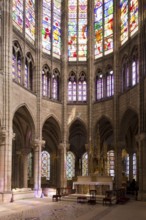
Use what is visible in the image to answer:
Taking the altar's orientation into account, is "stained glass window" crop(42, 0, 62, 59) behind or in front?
behind

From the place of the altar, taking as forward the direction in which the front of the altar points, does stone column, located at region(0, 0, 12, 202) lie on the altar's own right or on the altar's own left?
on the altar's own right

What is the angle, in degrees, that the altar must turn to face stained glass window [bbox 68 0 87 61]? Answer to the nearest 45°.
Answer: approximately 180°

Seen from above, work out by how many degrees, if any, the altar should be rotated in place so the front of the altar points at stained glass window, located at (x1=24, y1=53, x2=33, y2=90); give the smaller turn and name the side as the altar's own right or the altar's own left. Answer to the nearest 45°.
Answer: approximately 135° to the altar's own right

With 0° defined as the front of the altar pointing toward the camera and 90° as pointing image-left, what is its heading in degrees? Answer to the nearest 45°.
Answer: approximately 0°

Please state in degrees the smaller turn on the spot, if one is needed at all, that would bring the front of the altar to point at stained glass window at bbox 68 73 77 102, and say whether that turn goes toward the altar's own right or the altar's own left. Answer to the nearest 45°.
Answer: approximately 180°

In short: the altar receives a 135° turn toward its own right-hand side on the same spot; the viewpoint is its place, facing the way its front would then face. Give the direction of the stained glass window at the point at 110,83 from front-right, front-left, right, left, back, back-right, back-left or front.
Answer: front-right

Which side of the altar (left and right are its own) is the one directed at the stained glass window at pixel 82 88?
back

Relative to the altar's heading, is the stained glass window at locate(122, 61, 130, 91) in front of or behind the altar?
behind

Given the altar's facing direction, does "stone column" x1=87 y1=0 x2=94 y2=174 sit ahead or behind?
behind
